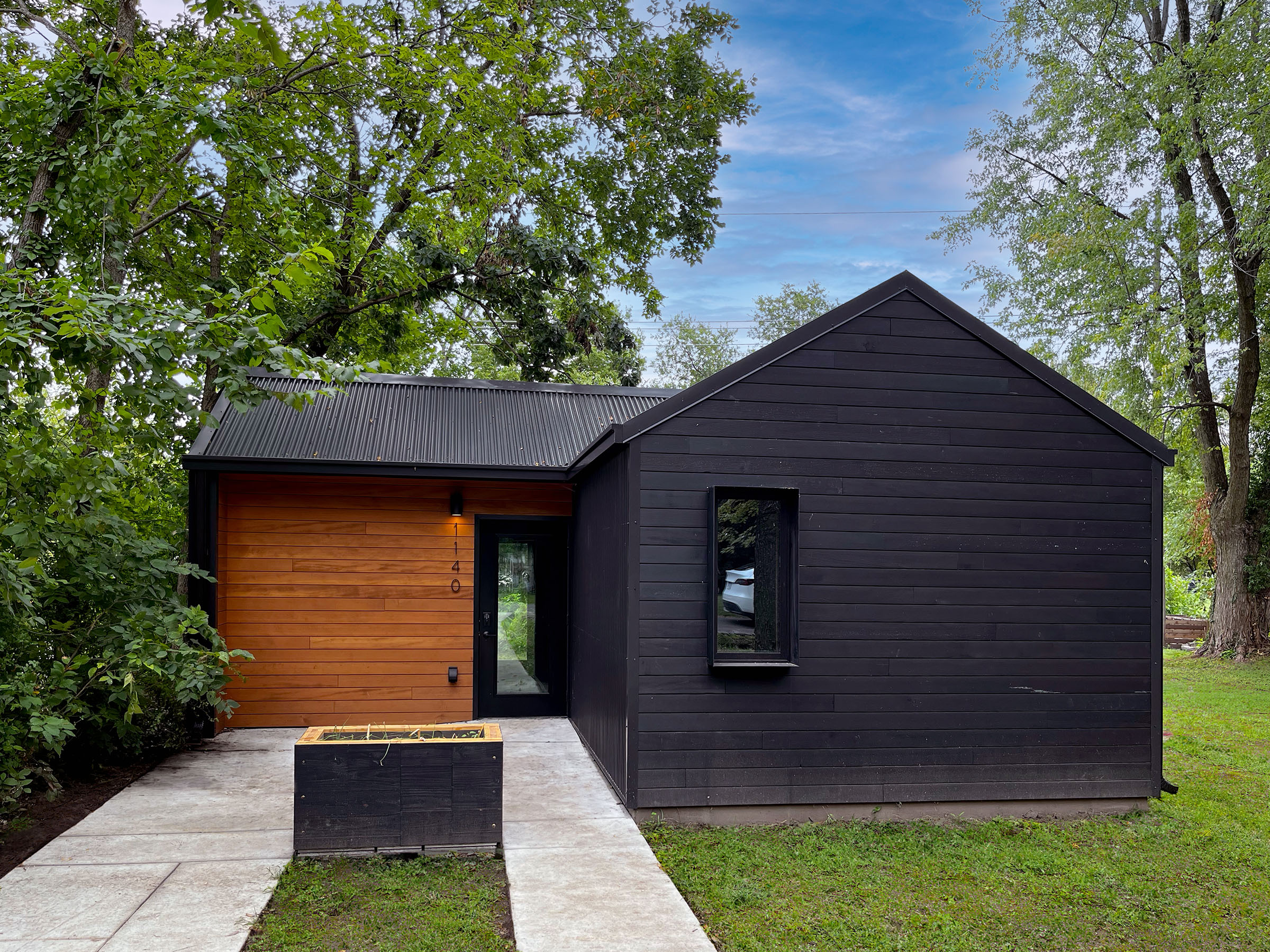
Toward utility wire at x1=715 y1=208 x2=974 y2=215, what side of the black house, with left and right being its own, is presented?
back

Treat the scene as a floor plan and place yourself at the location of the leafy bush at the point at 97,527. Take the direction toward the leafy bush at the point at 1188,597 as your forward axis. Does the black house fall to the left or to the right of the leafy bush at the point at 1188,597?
right

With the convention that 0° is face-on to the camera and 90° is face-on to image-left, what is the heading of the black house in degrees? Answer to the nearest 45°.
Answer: approximately 0°

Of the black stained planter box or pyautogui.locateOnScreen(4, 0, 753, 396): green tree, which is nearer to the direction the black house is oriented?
the black stained planter box

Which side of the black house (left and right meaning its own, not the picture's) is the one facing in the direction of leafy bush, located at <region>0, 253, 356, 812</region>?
right

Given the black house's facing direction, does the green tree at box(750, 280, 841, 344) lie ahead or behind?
behind

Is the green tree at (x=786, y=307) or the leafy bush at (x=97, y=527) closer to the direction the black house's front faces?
the leafy bush

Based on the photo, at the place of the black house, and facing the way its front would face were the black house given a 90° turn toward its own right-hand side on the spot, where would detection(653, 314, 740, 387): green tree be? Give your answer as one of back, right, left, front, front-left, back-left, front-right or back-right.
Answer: right
